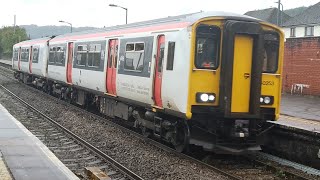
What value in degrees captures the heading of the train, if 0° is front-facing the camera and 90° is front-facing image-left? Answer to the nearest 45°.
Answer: approximately 315°
